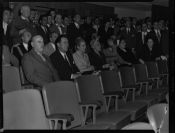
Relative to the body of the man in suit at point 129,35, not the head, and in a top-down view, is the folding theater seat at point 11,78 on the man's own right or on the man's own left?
on the man's own right

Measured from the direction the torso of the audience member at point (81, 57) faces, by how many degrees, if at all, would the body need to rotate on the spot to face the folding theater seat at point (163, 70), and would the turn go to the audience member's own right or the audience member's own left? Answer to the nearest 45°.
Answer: approximately 45° to the audience member's own left

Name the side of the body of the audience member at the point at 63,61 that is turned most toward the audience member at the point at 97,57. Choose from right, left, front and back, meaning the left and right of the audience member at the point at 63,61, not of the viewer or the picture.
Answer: left

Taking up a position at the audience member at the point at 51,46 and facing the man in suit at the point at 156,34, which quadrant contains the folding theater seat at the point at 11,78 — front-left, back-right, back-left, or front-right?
back-right

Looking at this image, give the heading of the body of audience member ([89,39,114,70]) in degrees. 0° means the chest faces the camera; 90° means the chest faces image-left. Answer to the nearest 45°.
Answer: approximately 315°

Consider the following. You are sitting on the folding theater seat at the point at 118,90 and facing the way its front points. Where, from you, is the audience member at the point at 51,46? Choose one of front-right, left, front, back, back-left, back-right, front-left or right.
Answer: back-right
